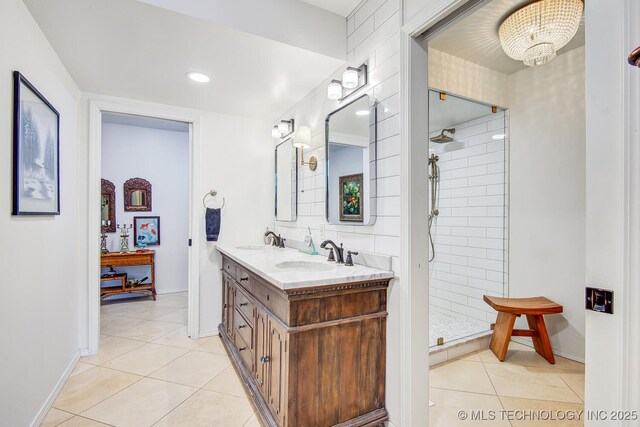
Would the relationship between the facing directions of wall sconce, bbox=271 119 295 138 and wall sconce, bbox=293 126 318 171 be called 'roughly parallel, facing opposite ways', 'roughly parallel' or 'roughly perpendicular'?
roughly parallel

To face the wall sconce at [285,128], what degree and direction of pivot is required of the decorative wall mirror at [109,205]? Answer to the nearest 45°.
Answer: approximately 45° to its left

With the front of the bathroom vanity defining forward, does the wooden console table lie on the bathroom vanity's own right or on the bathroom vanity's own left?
on the bathroom vanity's own right

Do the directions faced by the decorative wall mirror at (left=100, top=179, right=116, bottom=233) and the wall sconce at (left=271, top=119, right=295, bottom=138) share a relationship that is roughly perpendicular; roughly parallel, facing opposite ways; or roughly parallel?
roughly perpendicular

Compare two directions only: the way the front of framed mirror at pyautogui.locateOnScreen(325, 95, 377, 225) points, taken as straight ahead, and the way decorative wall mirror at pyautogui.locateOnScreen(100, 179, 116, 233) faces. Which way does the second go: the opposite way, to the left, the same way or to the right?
to the left

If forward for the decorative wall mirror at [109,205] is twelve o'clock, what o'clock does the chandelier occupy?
The chandelier is roughly at 11 o'clock from the decorative wall mirror.

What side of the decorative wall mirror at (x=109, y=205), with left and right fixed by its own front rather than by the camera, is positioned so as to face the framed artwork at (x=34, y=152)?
front

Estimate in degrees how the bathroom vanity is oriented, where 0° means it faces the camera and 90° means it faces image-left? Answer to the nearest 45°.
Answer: approximately 45°

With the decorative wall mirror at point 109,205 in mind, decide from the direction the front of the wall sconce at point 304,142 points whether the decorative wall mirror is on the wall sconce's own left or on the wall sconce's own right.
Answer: on the wall sconce's own right

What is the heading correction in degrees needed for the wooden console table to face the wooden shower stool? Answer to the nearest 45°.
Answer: approximately 45° to its left

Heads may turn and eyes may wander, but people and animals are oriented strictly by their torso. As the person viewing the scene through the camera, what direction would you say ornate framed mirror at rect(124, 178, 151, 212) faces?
facing the viewer

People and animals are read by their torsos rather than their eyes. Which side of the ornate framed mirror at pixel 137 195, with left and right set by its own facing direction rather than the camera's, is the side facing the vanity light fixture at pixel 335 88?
front

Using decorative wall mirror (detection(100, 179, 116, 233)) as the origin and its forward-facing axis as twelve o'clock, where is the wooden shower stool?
The wooden shower stool is roughly at 11 o'clock from the decorative wall mirror.

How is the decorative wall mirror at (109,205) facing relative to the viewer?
toward the camera

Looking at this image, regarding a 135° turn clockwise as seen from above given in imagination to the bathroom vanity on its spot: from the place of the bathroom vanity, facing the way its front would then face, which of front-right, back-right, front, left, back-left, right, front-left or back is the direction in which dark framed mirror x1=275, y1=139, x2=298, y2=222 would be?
front

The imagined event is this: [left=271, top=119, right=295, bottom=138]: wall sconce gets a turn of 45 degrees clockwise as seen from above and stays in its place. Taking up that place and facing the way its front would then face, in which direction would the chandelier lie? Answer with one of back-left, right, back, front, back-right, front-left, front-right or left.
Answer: back-left

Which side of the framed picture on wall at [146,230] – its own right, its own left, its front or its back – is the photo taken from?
front
